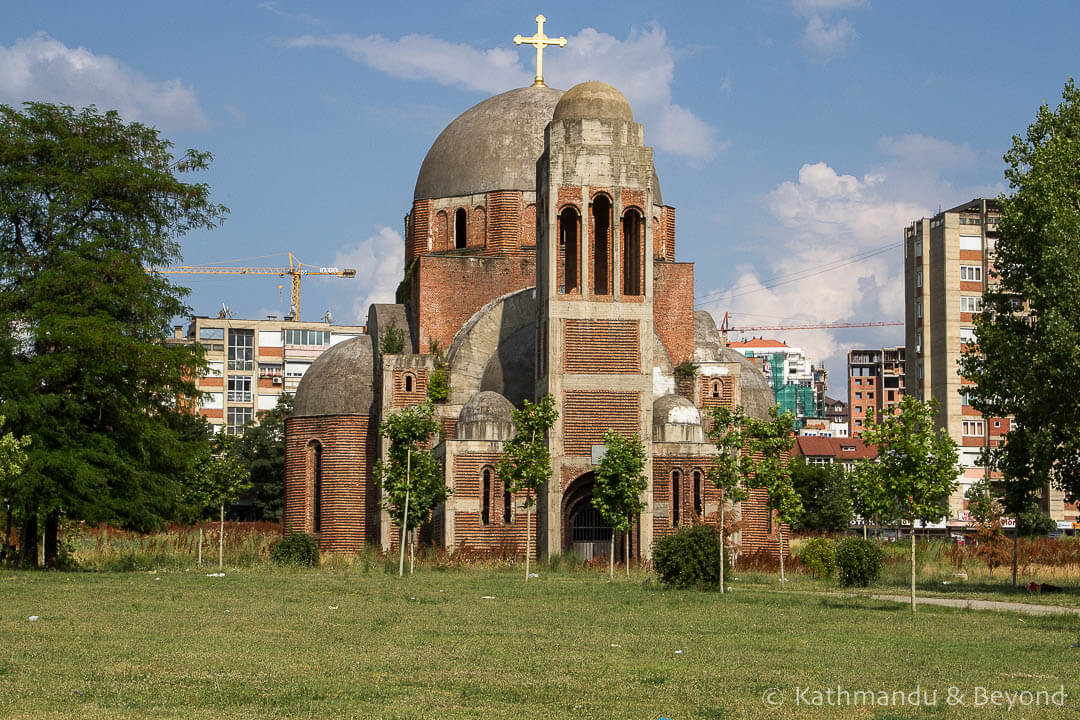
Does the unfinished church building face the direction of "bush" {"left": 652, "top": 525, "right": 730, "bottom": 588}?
yes

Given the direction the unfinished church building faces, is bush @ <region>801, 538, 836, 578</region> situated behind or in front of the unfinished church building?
in front

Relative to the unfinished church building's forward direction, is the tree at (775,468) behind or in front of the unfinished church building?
in front

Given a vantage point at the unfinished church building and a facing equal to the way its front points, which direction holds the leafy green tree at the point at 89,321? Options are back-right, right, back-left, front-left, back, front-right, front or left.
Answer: front-right

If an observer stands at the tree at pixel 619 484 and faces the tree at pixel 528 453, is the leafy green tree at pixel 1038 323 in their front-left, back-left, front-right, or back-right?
back-left

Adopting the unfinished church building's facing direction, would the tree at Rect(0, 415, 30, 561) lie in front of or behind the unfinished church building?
in front

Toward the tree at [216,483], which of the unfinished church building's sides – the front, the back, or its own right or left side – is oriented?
right

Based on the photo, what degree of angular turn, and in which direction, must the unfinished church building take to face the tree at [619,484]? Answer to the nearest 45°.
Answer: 0° — it already faces it

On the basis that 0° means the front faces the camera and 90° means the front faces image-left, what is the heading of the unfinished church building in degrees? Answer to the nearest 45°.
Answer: approximately 0°
